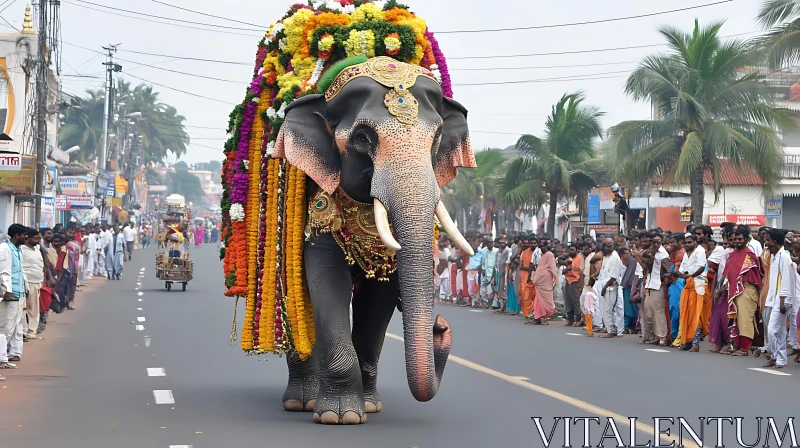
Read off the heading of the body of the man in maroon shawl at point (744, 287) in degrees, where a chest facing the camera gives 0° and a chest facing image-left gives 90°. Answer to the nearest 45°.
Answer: approximately 45°

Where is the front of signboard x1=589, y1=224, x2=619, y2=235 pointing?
toward the camera

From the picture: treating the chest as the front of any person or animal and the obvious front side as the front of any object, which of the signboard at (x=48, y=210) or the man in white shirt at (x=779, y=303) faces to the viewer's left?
the man in white shirt

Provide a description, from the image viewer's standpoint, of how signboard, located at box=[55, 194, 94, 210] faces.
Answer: facing the viewer

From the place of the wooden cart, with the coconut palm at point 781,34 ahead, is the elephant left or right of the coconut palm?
right

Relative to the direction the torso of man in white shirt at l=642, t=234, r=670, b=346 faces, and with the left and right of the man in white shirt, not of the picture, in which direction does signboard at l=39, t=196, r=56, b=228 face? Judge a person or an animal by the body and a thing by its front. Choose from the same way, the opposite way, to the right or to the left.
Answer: to the left

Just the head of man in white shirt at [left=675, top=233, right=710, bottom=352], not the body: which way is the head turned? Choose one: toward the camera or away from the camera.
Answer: toward the camera

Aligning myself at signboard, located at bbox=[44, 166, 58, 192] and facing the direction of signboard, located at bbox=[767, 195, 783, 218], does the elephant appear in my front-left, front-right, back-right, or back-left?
front-right

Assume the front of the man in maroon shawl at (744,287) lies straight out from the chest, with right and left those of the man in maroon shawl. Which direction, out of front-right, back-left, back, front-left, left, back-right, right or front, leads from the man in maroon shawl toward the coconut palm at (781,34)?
back-right

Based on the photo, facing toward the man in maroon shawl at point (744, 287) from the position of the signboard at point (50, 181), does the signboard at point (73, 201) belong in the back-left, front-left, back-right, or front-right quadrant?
back-left

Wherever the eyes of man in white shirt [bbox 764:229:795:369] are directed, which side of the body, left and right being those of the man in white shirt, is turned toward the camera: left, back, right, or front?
left

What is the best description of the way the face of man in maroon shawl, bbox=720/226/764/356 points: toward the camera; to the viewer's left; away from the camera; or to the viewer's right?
toward the camera

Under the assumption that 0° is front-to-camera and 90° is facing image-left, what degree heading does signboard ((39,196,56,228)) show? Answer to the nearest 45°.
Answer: approximately 0°
